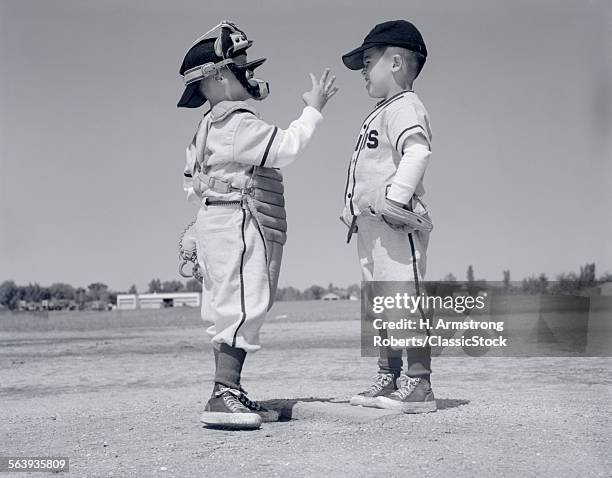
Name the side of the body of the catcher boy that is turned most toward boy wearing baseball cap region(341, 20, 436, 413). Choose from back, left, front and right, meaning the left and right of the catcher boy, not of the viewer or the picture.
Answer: front

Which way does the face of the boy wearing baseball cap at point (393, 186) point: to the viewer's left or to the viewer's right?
to the viewer's left

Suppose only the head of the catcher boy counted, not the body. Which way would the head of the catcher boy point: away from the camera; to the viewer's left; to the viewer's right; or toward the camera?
to the viewer's right

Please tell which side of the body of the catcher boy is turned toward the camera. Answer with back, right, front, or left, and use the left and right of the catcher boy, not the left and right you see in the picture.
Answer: right
